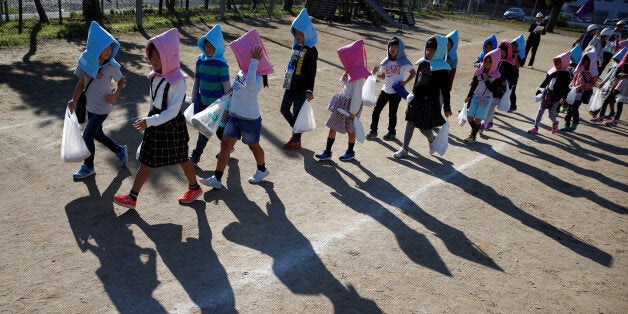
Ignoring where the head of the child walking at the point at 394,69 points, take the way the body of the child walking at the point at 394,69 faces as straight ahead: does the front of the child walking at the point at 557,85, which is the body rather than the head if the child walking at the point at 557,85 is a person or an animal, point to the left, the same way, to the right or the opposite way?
the same way

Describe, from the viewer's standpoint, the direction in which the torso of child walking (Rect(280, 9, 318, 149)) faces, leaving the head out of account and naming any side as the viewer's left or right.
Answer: facing the viewer and to the left of the viewer

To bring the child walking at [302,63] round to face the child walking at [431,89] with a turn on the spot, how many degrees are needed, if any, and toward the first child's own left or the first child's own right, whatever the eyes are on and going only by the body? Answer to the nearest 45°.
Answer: approximately 135° to the first child's own left

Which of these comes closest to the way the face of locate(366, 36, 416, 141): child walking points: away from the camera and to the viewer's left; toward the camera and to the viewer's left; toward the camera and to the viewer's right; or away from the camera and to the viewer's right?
toward the camera and to the viewer's left

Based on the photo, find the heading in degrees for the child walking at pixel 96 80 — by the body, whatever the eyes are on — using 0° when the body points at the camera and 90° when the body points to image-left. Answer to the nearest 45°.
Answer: approximately 45°

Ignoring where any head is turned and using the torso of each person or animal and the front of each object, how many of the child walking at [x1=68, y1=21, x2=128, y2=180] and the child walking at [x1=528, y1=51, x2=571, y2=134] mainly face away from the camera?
0

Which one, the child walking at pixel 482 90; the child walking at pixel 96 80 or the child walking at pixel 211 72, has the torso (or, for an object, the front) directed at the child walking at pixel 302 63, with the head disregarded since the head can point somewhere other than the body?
the child walking at pixel 482 90

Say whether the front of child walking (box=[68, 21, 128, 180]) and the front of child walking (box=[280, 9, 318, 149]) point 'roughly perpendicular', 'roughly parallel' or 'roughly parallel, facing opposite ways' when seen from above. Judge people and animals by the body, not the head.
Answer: roughly parallel

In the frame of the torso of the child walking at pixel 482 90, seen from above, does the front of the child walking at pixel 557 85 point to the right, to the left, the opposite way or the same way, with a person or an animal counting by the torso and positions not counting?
the same way

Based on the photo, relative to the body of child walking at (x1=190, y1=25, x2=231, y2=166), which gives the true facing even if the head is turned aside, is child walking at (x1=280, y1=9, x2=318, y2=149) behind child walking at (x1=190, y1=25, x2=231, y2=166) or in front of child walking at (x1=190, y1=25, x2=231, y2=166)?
behind

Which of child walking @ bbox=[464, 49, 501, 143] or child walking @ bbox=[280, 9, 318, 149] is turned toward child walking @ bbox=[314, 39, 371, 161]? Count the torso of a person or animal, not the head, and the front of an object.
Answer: child walking @ bbox=[464, 49, 501, 143]

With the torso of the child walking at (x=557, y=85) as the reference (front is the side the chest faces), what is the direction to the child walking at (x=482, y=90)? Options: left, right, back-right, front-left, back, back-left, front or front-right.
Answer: front

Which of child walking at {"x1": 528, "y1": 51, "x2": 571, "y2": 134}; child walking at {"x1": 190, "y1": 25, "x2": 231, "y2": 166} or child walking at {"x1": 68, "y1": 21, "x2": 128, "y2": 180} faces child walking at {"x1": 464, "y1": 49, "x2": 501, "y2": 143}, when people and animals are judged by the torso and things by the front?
child walking at {"x1": 528, "y1": 51, "x2": 571, "y2": 134}

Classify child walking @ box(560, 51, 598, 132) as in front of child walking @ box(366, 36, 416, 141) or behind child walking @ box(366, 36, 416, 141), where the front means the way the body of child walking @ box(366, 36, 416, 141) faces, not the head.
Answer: behind

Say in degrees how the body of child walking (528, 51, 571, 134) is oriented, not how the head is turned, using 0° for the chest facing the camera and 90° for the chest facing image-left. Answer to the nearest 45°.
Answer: approximately 45°

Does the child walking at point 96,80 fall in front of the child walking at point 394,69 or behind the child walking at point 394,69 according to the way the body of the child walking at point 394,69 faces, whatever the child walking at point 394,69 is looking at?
in front

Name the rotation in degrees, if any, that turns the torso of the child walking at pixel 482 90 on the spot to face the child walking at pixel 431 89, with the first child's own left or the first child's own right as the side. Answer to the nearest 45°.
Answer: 0° — they already face them

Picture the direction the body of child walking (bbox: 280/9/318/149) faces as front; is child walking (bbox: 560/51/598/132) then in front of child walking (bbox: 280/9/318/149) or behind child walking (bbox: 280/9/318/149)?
behind

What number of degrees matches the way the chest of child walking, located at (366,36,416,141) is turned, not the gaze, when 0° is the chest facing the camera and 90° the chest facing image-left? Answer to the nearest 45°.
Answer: approximately 45°

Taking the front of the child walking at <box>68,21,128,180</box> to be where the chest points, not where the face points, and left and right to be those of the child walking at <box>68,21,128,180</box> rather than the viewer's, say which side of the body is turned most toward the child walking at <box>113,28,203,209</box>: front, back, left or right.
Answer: left

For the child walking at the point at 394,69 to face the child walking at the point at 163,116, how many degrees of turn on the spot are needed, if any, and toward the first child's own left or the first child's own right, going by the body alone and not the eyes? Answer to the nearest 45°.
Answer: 0° — they already face them
